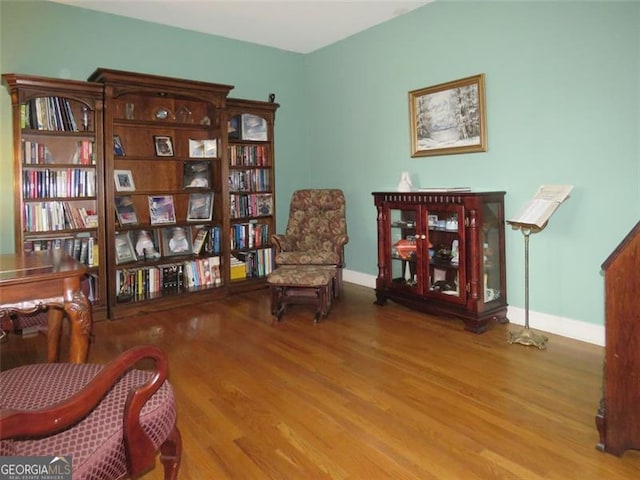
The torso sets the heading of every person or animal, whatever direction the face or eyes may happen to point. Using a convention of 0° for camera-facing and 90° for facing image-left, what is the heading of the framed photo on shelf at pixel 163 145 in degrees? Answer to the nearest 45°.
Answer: approximately 0°

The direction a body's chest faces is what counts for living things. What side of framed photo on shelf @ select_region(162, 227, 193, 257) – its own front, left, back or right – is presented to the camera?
front

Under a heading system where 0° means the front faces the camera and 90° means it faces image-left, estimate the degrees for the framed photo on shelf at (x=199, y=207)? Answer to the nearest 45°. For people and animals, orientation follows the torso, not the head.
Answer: approximately 0°

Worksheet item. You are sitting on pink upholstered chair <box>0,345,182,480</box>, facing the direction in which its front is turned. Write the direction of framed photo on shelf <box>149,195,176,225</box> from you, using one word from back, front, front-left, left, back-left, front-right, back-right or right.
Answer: front-left

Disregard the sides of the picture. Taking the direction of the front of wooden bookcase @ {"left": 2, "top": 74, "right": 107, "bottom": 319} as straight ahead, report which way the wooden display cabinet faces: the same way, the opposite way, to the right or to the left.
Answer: to the right

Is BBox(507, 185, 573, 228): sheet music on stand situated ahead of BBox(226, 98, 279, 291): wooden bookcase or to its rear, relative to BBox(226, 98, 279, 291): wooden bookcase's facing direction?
ahead

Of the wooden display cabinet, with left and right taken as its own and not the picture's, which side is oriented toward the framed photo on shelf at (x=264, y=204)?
right

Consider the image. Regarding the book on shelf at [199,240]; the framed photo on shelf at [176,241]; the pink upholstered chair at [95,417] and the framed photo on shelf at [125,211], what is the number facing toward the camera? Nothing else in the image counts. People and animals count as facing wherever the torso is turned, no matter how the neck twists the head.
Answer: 3

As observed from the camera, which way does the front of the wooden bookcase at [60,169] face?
facing the viewer

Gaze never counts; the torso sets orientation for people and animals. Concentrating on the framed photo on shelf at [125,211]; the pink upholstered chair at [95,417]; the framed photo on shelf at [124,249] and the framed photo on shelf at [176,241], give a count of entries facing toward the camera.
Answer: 3

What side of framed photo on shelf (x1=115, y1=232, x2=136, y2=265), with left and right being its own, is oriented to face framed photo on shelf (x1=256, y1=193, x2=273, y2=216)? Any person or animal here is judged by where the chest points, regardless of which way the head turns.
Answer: left
